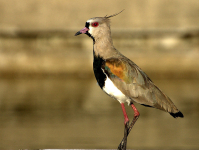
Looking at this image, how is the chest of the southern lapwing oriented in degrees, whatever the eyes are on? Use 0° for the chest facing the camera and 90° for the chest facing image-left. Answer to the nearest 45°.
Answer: approximately 90°
